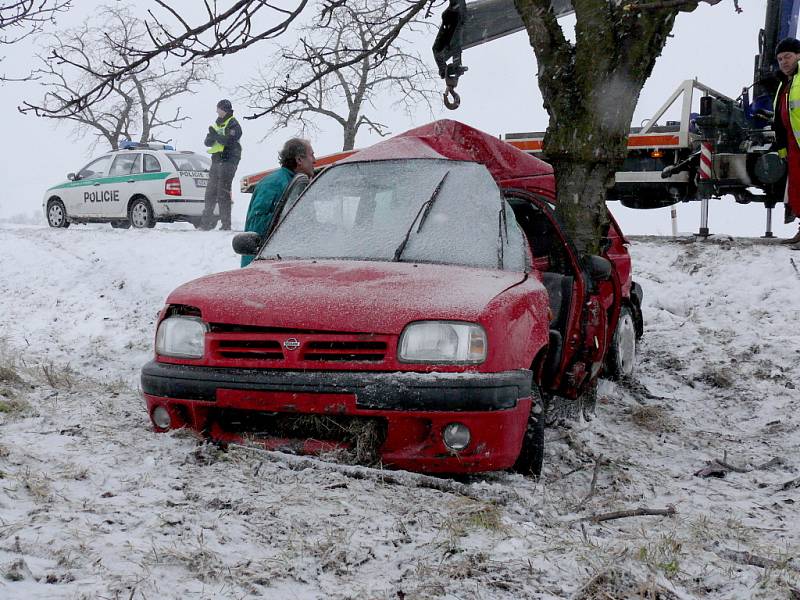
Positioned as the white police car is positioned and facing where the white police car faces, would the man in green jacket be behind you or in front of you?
behind

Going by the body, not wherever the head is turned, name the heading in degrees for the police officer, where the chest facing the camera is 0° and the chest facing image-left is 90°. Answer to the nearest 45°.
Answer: approximately 45°

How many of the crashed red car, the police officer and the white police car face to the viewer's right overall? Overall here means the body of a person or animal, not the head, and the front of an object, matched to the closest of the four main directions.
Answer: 0

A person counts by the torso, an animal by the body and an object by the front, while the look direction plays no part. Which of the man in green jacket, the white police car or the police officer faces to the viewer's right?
the man in green jacket

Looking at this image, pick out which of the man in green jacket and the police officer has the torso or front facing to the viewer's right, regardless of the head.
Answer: the man in green jacket

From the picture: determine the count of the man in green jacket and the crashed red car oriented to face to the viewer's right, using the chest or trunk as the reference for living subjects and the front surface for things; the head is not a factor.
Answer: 1

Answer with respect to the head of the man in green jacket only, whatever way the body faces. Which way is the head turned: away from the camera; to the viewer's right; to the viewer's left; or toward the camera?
to the viewer's right

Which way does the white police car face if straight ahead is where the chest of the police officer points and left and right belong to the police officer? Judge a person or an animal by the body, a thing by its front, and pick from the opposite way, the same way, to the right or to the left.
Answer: to the right

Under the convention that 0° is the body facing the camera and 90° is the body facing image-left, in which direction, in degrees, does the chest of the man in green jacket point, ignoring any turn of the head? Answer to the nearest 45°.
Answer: approximately 270°

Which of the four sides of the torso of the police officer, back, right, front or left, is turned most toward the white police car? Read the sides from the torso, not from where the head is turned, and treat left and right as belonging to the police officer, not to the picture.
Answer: right

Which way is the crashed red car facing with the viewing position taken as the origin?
facing the viewer and to the left of the viewer

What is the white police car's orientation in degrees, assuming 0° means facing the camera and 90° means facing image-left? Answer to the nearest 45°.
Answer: approximately 135°
